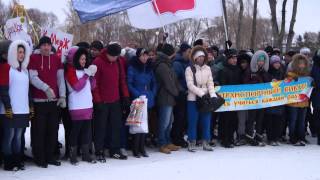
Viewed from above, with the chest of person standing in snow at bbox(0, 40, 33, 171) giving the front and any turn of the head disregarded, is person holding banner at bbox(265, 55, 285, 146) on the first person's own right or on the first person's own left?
on the first person's own left

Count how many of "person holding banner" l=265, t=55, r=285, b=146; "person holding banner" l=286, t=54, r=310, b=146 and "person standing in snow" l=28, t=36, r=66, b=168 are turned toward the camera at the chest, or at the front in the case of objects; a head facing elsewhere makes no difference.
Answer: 3

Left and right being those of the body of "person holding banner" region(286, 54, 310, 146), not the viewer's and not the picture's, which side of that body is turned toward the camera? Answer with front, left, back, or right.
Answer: front

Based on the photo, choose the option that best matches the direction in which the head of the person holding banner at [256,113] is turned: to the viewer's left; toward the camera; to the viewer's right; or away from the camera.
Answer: toward the camera

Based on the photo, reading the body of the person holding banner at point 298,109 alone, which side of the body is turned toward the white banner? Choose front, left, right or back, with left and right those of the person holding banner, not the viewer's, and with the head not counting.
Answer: right

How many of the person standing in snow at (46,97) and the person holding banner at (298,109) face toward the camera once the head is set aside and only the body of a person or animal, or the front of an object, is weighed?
2

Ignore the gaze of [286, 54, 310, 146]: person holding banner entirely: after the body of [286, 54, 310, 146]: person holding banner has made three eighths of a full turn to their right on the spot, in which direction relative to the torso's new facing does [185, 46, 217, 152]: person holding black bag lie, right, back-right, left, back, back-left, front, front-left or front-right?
left

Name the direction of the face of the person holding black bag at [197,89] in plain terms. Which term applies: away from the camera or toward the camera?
toward the camera

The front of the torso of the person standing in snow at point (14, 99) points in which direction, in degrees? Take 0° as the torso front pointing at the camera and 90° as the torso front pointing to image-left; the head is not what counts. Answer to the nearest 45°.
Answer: approximately 315°

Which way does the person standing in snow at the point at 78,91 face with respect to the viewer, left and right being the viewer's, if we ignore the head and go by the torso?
facing the viewer and to the right of the viewer

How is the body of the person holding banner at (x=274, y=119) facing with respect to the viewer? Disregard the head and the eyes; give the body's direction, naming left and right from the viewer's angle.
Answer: facing the viewer
